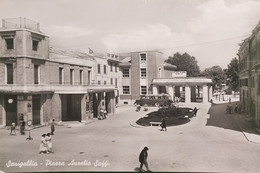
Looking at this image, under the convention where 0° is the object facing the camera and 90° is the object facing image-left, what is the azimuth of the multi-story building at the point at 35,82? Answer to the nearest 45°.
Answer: approximately 315°
